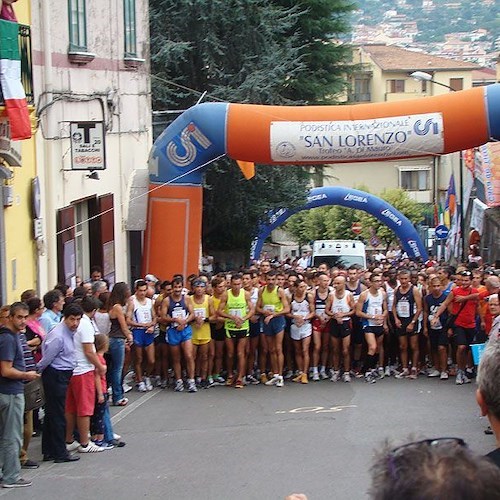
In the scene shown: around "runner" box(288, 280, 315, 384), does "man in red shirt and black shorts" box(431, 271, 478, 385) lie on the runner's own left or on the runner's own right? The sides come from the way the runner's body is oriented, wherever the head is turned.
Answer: on the runner's own left

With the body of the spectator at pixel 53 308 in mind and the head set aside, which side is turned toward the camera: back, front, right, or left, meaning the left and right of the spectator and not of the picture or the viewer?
right

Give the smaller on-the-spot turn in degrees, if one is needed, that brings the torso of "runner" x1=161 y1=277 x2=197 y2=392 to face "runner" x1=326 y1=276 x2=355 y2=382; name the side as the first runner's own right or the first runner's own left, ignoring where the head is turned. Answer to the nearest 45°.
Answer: approximately 90° to the first runner's own left

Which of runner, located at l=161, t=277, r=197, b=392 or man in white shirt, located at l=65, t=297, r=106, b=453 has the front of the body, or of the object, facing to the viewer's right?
the man in white shirt

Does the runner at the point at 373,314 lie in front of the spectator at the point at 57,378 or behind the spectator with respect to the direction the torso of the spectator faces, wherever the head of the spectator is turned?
in front

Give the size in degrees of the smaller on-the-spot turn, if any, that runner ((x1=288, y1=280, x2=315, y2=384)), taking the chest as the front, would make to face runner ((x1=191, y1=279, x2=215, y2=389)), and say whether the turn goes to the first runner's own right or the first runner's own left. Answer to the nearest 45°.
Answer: approximately 90° to the first runner's own right

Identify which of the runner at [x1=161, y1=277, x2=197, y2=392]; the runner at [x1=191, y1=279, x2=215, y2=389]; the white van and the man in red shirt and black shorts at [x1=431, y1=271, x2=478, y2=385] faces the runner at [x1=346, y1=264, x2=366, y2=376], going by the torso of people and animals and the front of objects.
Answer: the white van

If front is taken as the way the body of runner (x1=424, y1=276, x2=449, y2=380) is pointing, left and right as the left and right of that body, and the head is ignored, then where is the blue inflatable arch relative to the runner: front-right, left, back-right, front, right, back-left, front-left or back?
back

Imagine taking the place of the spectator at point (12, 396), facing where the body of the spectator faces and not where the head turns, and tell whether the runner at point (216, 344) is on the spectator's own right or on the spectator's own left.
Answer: on the spectator's own left

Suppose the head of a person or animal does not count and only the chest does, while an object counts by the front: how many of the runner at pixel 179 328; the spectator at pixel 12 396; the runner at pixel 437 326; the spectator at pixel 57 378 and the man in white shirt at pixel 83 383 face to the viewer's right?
3
